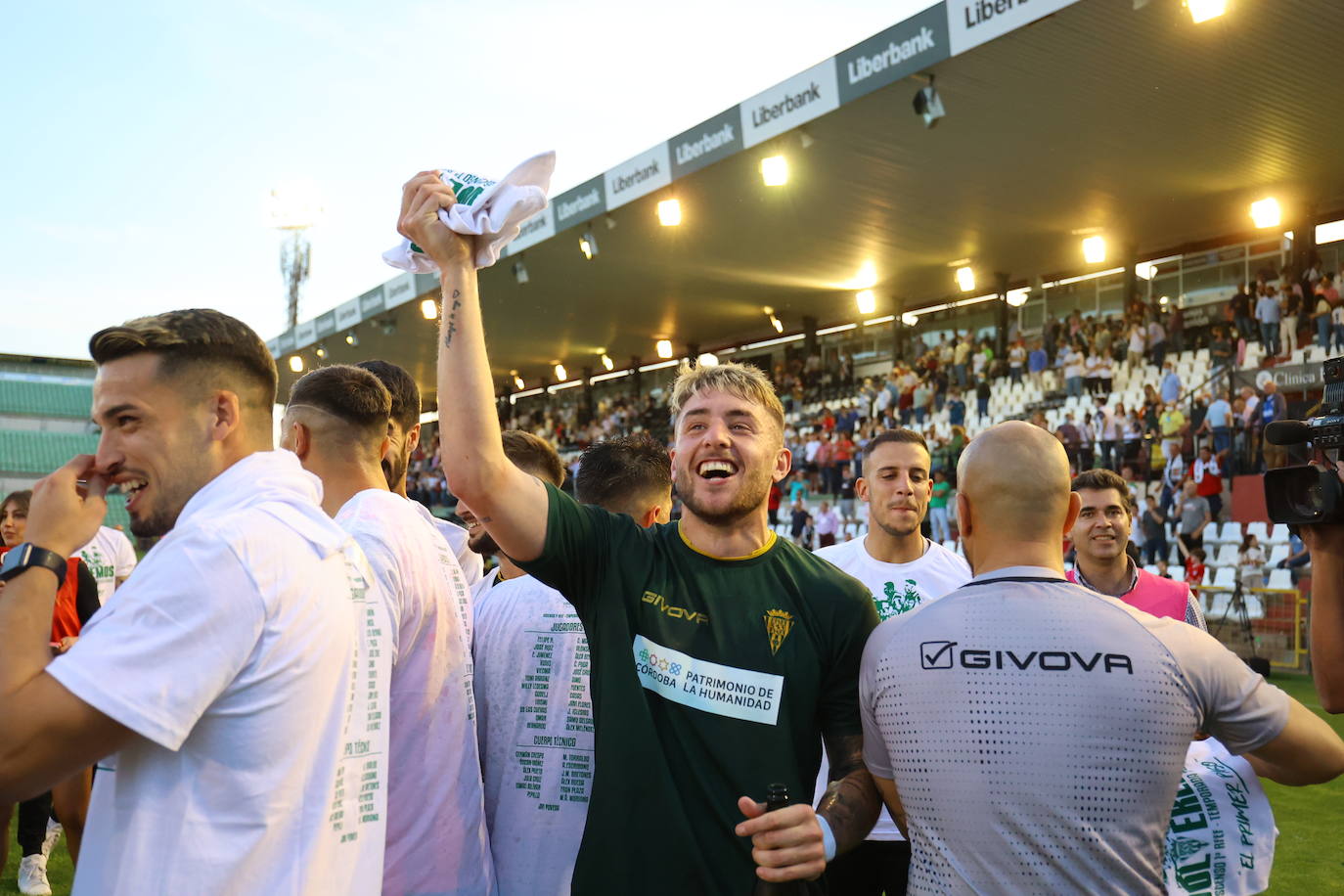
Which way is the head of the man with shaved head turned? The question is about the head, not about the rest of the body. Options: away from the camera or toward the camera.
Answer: away from the camera

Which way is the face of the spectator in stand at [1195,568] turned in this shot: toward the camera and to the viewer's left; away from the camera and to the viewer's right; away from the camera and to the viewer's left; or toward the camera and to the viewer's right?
toward the camera and to the viewer's left

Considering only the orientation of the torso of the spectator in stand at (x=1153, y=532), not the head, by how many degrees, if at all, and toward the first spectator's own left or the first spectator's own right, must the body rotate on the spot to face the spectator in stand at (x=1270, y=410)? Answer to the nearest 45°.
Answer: approximately 135° to the first spectator's own left

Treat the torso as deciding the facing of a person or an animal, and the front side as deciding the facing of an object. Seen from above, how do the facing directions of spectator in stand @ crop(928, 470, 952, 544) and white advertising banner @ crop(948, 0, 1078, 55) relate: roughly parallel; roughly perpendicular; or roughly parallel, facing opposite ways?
roughly parallel

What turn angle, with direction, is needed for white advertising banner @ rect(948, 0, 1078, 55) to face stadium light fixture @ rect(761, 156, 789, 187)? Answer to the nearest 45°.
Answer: approximately 90° to its right

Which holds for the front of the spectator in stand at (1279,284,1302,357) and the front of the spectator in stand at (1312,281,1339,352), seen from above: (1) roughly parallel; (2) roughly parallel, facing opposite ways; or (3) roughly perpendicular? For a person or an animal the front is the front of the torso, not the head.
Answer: roughly parallel

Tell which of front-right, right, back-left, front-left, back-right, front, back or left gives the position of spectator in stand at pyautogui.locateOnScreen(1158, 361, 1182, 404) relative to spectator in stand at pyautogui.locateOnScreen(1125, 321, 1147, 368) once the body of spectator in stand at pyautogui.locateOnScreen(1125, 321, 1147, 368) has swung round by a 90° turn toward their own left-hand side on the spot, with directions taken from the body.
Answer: front-right

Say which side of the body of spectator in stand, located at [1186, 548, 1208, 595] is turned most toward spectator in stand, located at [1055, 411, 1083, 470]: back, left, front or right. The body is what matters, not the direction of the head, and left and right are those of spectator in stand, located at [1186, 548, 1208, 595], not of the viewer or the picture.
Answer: right

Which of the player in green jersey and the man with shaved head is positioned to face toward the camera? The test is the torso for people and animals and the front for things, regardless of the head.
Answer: the player in green jersey

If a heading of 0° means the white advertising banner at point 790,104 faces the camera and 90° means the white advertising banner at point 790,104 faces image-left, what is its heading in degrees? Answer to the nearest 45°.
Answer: approximately 45°

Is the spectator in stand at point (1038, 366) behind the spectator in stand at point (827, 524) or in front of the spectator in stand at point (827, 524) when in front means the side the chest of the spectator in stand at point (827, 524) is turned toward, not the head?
behind

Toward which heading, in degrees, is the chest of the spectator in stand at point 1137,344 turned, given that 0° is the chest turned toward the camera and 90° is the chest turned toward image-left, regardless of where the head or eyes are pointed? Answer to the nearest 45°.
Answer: approximately 45°

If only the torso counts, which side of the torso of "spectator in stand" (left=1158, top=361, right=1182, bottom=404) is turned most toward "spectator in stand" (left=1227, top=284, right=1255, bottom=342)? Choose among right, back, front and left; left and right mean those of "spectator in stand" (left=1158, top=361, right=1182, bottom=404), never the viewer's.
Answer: back

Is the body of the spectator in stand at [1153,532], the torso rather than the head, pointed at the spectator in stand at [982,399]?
no

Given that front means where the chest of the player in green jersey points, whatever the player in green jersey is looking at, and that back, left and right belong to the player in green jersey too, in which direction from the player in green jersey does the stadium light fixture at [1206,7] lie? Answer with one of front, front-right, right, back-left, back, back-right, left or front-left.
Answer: back-left

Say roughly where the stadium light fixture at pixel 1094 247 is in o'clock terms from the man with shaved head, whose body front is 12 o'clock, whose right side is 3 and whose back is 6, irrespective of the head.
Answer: The stadium light fixture is roughly at 12 o'clock from the man with shaved head.

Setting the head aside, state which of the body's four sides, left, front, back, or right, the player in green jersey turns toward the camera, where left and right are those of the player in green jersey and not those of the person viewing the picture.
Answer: front

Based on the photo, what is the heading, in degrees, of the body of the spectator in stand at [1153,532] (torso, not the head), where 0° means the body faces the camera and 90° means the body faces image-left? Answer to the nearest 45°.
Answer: approximately 45°

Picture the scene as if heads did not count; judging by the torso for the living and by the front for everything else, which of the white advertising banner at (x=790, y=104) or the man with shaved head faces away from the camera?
the man with shaved head

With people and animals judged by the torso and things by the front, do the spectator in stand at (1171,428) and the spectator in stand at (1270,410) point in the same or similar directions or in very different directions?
same or similar directions

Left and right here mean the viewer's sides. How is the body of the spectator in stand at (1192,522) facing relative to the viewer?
facing the viewer and to the left of the viewer
